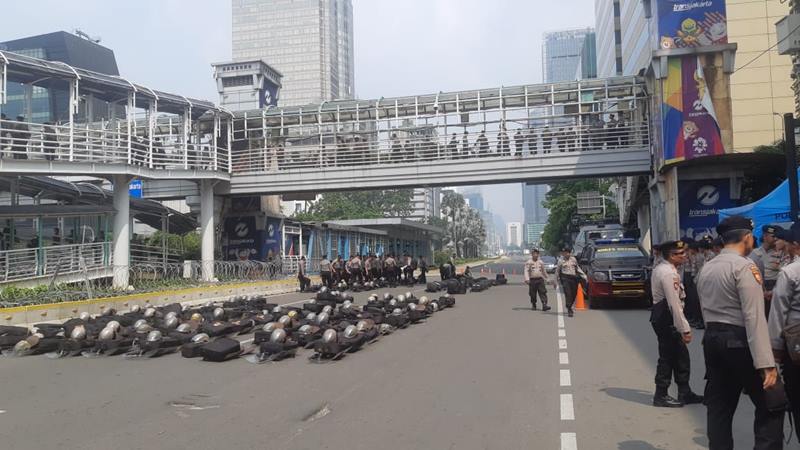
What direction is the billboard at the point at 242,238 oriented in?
toward the camera

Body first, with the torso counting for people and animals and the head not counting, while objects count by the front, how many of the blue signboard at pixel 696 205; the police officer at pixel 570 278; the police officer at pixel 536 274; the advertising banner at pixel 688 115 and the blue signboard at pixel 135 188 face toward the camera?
5

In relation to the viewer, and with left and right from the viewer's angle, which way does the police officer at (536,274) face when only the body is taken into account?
facing the viewer

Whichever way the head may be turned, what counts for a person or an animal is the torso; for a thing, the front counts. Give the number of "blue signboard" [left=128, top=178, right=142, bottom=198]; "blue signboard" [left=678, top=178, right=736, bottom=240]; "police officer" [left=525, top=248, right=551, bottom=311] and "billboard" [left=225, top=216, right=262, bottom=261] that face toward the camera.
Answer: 4

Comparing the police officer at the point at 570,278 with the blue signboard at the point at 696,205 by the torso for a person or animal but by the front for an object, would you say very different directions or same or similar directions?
same or similar directions

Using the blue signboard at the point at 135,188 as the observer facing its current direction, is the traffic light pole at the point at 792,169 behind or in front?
in front

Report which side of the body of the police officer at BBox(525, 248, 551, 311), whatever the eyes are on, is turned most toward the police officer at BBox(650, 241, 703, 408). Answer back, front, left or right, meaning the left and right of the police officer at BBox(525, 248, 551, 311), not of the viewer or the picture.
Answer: front

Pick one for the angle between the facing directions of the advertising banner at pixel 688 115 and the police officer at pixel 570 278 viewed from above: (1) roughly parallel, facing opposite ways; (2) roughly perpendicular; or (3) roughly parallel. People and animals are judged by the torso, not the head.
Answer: roughly parallel

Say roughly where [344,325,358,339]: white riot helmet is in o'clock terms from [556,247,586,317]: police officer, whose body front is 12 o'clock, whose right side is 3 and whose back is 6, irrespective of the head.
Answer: The white riot helmet is roughly at 1 o'clock from the police officer.

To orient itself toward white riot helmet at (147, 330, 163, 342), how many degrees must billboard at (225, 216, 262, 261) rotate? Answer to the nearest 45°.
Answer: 0° — it already faces it

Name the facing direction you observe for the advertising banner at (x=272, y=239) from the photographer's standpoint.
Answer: facing the viewer and to the right of the viewer

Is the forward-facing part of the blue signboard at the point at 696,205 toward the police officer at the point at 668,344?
yes

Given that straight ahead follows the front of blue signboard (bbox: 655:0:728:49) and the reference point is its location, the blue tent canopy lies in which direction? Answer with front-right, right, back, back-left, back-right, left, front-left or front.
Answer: front

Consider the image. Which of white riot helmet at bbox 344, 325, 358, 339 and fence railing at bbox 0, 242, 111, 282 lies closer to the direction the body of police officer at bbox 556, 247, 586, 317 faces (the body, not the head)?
the white riot helmet

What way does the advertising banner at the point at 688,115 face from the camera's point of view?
toward the camera
